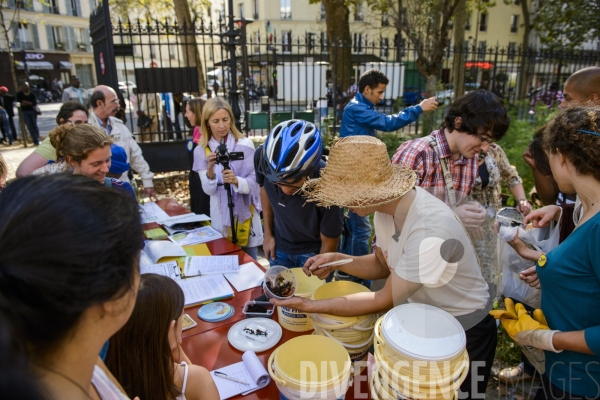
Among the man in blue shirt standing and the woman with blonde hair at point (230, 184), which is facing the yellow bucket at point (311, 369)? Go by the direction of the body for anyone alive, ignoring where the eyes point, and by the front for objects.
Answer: the woman with blonde hair

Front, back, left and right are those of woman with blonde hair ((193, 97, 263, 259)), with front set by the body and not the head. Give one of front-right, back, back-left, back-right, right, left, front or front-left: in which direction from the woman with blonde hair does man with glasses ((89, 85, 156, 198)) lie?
back-right

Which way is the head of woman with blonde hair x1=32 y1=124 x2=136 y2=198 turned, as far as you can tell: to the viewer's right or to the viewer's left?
to the viewer's right

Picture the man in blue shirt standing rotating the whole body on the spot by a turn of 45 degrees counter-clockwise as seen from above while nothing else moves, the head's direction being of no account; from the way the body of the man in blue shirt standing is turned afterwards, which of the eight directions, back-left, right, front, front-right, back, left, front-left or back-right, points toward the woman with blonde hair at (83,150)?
back

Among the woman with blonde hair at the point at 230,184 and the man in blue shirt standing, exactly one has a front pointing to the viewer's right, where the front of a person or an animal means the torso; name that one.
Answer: the man in blue shirt standing

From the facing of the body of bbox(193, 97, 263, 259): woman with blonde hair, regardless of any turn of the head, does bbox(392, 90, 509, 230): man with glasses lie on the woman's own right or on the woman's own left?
on the woman's own left

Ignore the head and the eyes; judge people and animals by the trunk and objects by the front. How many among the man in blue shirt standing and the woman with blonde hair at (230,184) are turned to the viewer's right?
1

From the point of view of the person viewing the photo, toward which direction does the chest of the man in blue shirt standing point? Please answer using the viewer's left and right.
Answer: facing to the right of the viewer

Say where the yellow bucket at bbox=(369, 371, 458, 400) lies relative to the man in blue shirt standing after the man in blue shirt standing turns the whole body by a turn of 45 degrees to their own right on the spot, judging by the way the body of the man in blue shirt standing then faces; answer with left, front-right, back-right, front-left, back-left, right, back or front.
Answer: front-right

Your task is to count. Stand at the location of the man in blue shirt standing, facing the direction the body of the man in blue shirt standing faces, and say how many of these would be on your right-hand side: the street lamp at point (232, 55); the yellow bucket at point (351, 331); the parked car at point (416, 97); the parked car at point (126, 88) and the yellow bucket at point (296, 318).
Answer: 2
